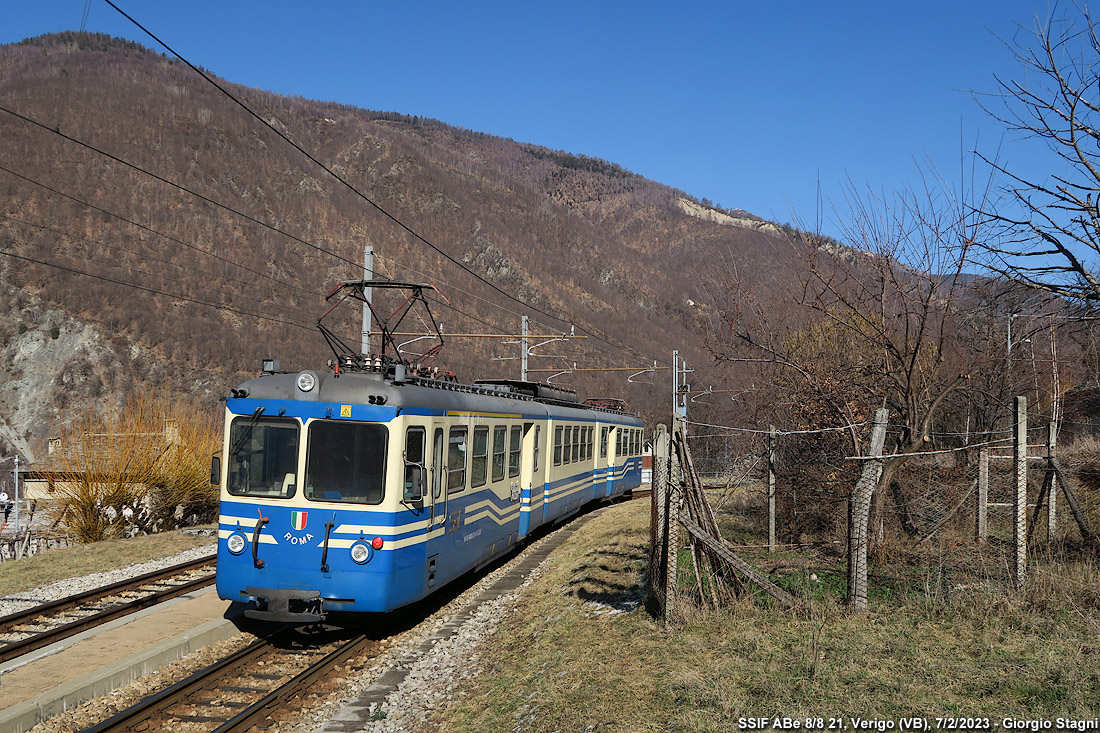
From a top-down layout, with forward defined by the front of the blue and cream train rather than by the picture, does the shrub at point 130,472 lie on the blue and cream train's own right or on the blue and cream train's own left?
on the blue and cream train's own right

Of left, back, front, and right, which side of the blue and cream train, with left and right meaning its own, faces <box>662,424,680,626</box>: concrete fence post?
front

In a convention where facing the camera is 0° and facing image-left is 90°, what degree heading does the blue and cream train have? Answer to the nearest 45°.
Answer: approximately 45°

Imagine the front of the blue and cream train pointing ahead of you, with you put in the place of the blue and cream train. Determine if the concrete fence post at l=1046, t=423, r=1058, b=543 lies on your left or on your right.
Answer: on your left

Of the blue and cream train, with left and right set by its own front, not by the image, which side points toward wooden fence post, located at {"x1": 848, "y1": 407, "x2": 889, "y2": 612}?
left
